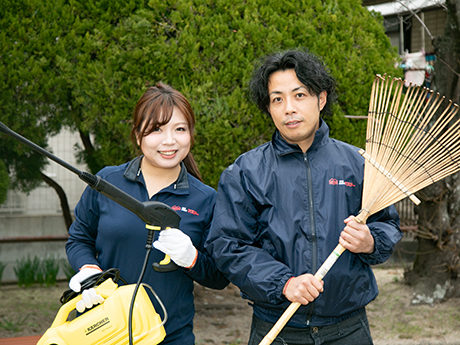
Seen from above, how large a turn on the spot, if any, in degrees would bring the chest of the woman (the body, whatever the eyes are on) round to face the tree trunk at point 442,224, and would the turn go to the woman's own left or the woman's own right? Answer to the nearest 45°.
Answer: approximately 135° to the woman's own left

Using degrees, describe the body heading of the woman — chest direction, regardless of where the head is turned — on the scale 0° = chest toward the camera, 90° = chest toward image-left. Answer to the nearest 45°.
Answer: approximately 0°

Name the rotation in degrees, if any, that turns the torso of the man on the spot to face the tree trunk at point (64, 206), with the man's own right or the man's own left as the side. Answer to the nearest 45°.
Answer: approximately 135° to the man's own right

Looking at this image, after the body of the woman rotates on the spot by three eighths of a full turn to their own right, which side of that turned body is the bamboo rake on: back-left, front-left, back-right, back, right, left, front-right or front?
back-right

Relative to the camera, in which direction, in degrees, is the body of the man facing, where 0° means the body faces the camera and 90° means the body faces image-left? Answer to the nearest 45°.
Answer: approximately 0°

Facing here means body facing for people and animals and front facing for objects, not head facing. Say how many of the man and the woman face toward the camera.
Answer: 2

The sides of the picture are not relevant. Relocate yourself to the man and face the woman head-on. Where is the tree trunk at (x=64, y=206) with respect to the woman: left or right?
right
